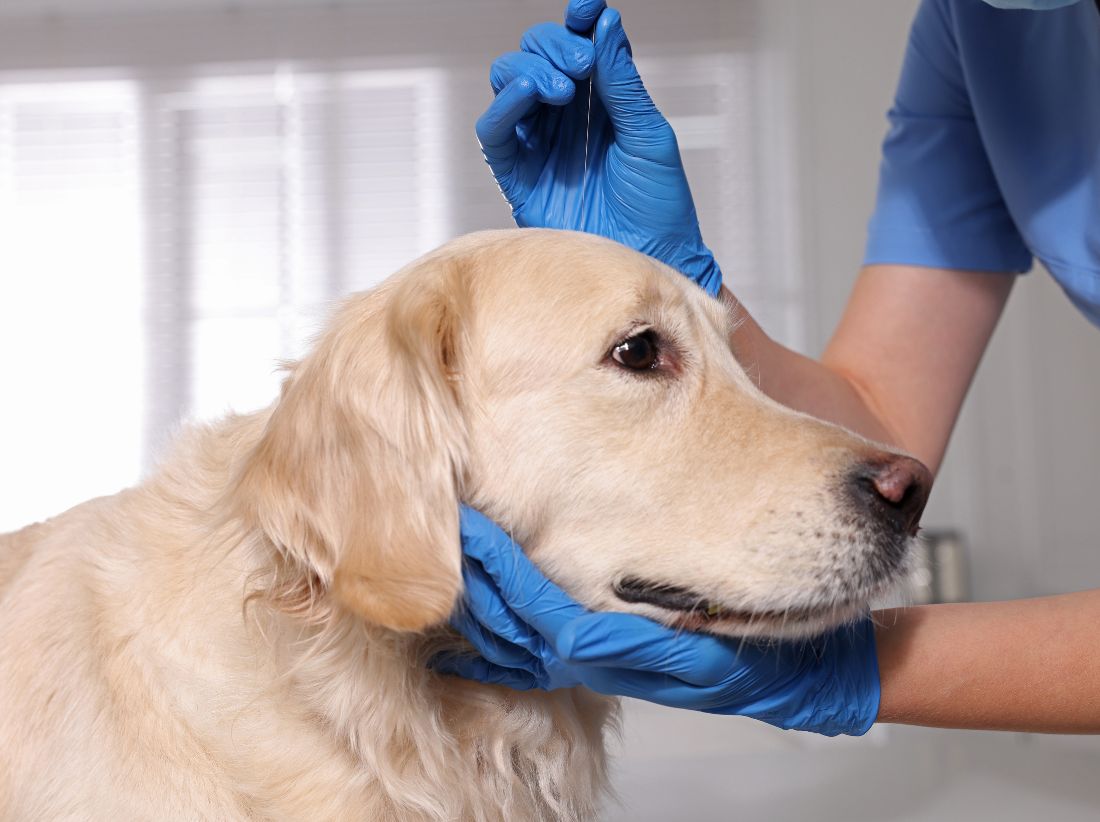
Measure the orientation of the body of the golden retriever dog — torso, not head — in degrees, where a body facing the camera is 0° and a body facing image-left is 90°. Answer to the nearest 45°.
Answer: approximately 270°
